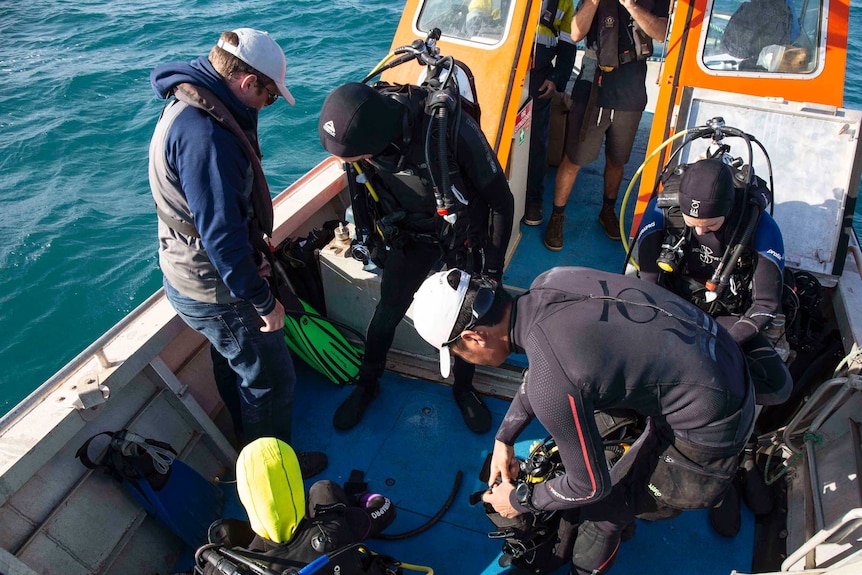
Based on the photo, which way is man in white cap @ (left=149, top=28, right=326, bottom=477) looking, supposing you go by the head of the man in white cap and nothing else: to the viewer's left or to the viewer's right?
to the viewer's right

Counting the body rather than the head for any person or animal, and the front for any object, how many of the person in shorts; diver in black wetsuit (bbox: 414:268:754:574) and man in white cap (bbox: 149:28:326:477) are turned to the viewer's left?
1

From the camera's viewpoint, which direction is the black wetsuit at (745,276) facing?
toward the camera

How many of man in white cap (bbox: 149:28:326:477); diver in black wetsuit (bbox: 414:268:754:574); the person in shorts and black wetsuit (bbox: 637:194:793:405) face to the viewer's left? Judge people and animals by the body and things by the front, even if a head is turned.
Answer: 1

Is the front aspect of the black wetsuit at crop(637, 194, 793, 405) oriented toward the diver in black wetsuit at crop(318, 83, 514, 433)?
no

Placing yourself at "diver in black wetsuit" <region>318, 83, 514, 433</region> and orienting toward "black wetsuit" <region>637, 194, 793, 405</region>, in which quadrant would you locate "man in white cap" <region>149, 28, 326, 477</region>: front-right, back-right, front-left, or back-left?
back-right

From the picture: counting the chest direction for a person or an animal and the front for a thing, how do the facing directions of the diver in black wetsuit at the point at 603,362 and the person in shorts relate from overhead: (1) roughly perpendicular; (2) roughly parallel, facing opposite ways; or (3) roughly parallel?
roughly perpendicular

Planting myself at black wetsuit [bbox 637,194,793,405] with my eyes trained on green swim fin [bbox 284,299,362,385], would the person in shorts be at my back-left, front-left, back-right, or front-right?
front-right

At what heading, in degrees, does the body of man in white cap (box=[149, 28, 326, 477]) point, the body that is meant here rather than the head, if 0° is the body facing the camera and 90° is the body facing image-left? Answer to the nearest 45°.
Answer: approximately 270°

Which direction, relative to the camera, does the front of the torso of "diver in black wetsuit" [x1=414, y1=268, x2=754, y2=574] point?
to the viewer's left

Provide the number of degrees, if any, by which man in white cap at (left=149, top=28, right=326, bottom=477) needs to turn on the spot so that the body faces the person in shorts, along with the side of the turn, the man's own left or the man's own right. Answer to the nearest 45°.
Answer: approximately 45° to the man's own left

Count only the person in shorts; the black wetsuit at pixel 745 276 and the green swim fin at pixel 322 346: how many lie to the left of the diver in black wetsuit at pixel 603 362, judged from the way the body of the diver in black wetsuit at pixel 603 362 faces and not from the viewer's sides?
0
